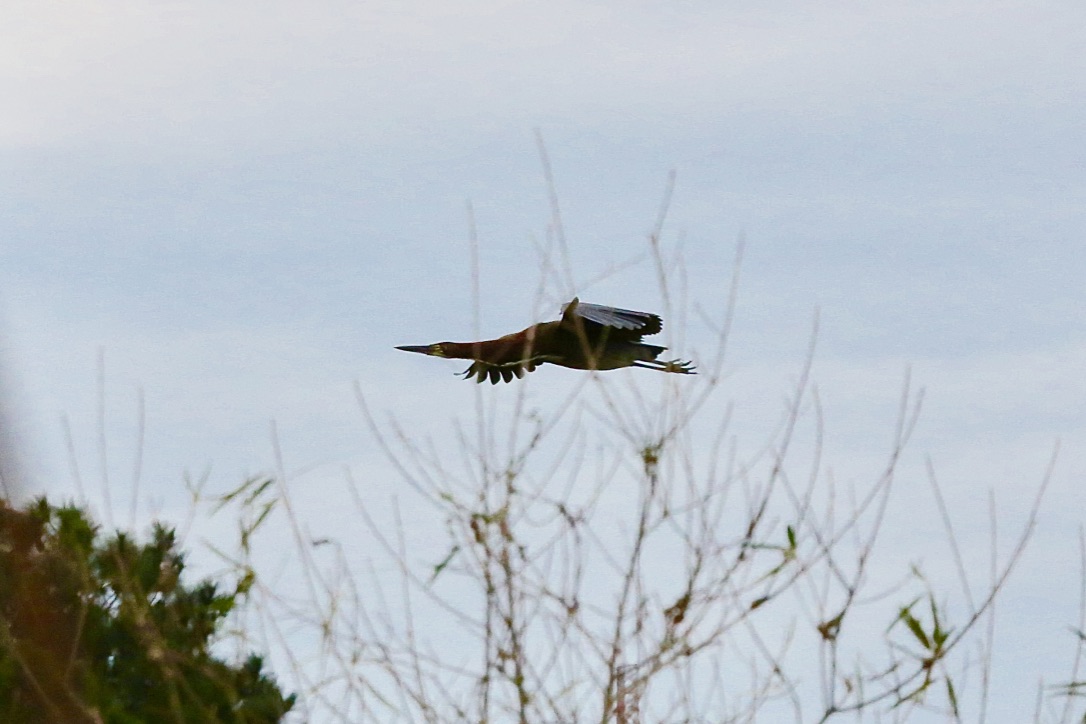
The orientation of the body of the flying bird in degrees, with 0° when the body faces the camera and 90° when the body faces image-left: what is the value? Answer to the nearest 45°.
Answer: approximately 90°
